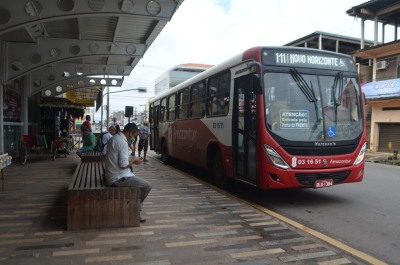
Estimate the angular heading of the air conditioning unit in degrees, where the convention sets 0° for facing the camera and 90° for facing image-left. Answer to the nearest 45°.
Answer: approximately 45°

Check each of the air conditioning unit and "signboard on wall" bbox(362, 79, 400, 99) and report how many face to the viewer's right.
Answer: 0

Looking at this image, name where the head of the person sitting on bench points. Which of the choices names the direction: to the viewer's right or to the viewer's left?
to the viewer's right

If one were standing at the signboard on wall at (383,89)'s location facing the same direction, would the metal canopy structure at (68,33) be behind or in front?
in front

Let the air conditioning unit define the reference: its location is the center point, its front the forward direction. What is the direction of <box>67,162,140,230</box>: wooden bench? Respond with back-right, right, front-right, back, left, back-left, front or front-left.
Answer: front-left

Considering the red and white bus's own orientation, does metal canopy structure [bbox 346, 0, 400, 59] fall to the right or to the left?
on its left

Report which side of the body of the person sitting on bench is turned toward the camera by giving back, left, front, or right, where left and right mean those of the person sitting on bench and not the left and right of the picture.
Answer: right

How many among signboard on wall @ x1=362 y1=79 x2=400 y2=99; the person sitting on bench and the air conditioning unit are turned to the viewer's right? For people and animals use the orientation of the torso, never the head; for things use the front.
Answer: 1

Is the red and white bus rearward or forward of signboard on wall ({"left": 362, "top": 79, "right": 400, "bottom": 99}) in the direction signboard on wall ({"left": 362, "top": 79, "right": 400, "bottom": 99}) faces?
forward

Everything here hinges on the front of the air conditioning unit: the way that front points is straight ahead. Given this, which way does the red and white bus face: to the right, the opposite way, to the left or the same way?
to the left

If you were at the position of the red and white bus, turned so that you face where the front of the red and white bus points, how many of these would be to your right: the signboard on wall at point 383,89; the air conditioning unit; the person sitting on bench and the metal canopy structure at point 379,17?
1

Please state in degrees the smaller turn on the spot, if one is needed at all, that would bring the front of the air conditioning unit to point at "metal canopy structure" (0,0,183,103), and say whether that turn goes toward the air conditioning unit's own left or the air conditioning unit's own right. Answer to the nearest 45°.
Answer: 0° — it already faces it

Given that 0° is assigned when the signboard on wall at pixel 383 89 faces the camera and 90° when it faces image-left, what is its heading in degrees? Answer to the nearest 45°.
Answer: approximately 45°

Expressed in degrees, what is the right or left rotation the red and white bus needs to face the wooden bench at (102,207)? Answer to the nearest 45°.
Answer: approximately 90° to its right
